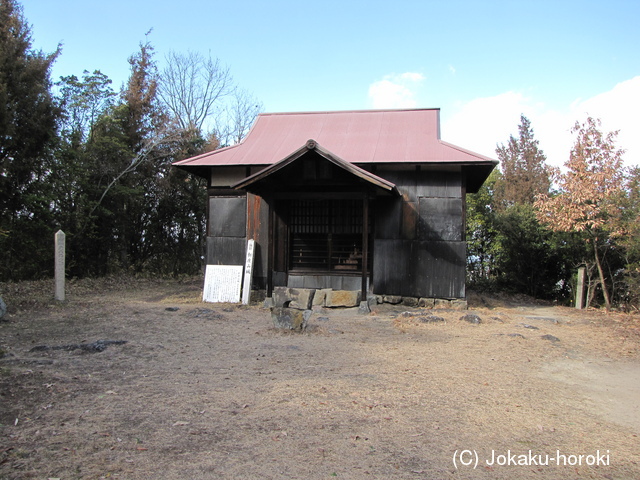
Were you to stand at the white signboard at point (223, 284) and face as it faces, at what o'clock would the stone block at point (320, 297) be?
The stone block is roughly at 10 o'clock from the white signboard.

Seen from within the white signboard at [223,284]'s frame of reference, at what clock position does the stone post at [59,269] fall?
The stone post is roughly at 3 o'clock from the white signboard.

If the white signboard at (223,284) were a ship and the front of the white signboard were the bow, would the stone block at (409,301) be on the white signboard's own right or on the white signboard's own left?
on the white signboard's own left

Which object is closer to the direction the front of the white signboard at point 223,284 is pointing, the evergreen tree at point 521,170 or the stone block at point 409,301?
the stone block

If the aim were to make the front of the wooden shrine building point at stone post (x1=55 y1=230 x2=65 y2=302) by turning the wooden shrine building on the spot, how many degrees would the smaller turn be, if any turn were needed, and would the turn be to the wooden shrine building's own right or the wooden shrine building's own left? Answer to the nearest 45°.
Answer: approximately 90° to the wooden shrine building's own right

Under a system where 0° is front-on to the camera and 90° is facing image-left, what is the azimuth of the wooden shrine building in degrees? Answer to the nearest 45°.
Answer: approximately 0°

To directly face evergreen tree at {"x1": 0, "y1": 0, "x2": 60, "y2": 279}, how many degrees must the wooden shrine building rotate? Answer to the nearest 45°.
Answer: approximately 90° to its right

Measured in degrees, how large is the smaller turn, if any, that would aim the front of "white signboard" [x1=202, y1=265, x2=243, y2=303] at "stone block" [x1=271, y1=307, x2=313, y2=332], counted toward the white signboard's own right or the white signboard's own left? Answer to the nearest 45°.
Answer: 0° — it already faces it

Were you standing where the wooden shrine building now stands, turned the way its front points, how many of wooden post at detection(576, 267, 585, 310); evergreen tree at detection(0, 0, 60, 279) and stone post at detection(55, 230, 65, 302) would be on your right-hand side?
2

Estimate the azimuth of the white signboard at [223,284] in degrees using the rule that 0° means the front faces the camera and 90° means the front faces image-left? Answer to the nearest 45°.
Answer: approximately 0°
